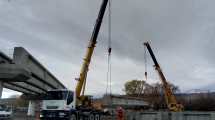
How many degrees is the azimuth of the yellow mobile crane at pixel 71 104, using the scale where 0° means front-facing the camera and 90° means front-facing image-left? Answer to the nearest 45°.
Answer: approximately 45°
